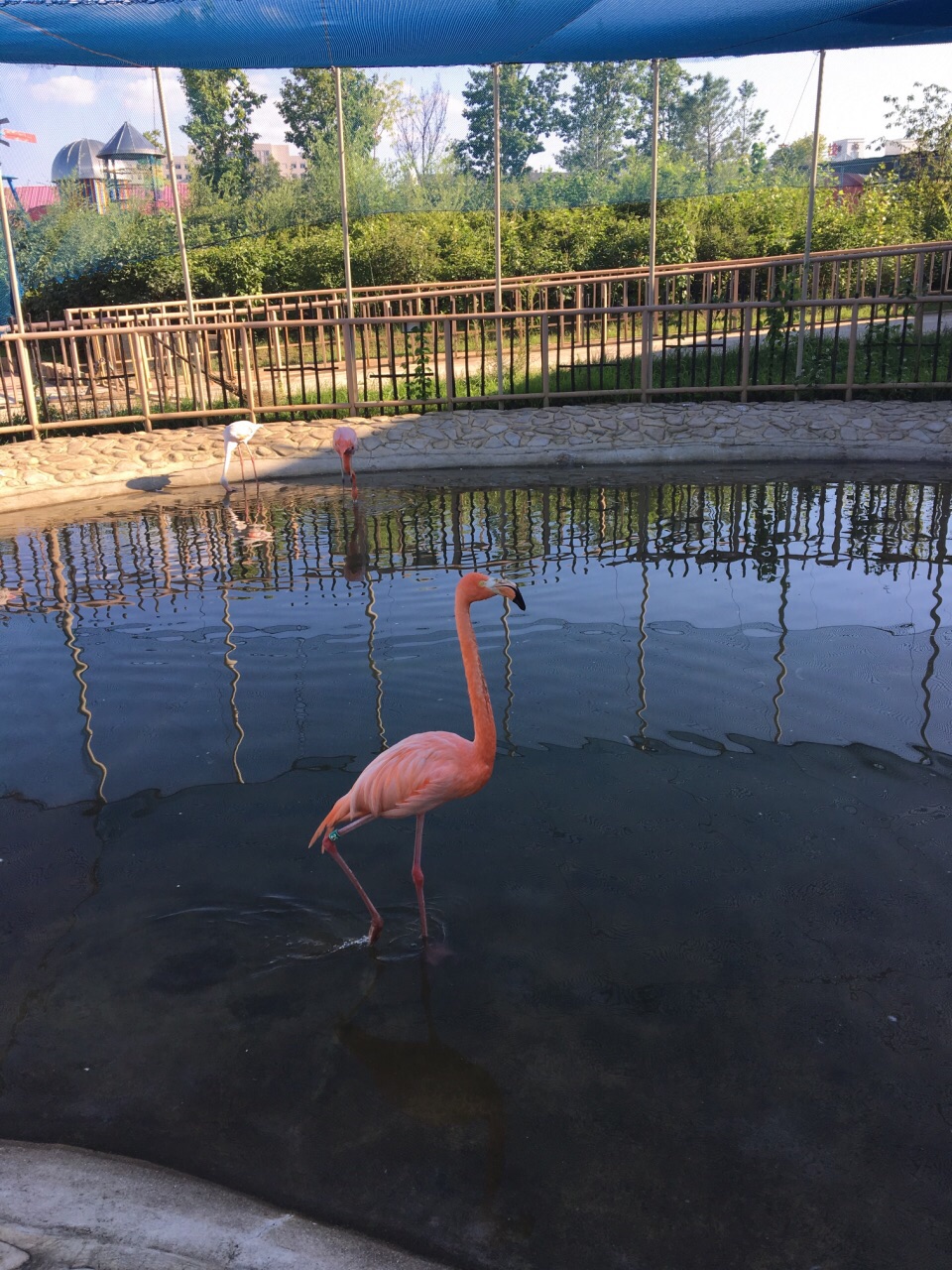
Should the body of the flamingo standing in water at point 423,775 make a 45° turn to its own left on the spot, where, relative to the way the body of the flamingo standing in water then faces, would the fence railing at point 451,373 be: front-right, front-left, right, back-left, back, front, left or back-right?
front-left

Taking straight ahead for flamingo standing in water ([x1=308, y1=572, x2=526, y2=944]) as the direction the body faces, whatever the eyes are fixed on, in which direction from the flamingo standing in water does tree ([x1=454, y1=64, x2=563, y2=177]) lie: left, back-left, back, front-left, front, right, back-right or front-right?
left

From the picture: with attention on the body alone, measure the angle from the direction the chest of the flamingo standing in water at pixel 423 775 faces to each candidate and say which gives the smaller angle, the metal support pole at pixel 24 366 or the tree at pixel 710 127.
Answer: the tree

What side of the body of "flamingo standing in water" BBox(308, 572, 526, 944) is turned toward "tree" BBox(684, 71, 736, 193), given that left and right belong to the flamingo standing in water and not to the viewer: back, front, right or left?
left

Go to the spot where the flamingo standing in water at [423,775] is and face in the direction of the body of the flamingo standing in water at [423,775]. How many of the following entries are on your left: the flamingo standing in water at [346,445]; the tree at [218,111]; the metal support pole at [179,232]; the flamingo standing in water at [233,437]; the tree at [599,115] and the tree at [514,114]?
6

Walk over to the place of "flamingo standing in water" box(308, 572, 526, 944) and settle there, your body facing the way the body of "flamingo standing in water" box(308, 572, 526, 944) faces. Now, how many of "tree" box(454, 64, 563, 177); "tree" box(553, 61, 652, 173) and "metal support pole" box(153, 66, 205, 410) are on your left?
3

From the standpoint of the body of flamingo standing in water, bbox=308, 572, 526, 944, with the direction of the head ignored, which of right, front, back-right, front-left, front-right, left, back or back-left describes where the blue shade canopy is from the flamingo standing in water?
left

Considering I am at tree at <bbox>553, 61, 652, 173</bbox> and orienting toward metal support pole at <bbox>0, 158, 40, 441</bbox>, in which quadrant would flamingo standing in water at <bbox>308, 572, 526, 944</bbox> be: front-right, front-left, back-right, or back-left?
front-left

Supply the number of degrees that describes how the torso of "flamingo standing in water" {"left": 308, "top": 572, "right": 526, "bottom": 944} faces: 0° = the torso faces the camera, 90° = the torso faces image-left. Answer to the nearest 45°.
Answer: approximately 270°

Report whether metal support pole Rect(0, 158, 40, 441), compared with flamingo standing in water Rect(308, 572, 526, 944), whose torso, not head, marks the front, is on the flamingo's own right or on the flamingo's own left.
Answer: on the flamingo's own left

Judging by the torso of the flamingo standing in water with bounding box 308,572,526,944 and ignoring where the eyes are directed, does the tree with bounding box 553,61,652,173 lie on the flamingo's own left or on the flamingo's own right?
on the flamingo's own left
